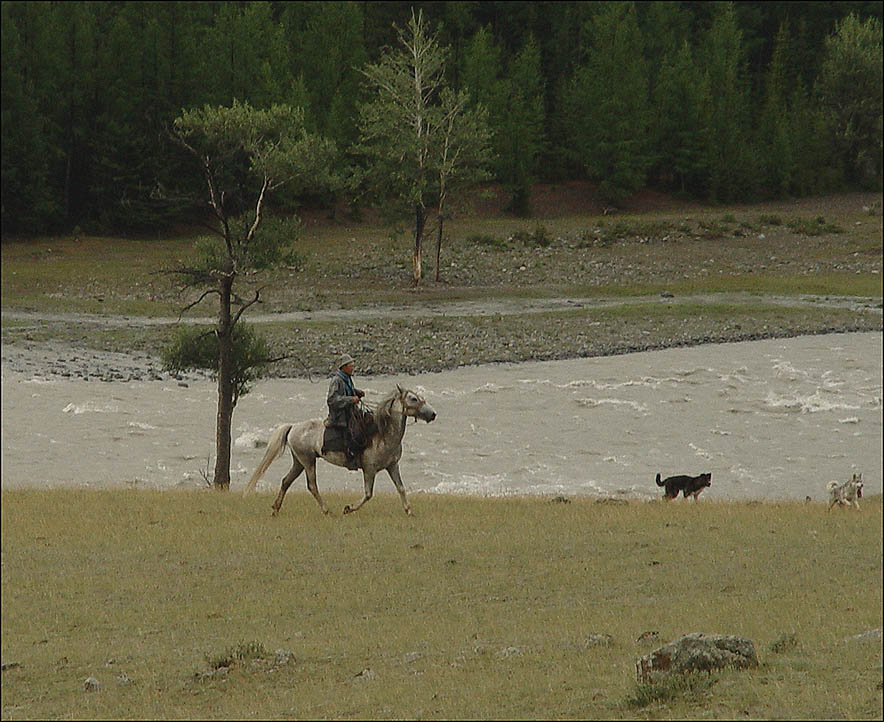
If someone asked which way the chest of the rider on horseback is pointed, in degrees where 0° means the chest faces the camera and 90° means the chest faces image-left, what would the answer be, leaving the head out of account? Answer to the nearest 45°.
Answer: approximately 270°

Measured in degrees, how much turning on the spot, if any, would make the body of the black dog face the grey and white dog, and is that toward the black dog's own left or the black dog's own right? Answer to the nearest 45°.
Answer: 0° — it already faces it

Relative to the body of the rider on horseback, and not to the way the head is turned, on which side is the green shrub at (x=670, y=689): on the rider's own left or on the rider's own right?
on the rider's own right

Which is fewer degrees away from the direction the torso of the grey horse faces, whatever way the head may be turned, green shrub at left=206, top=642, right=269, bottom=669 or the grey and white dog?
the grey and white dog

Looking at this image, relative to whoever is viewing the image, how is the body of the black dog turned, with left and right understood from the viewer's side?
facing to the right of the viewer

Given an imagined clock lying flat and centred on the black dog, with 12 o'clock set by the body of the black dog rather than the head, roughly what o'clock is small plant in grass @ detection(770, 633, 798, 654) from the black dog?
The small plant in grass is roughly at 3 o'clock from the black dog.

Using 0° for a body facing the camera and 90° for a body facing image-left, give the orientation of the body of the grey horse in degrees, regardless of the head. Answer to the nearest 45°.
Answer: approximately 270°

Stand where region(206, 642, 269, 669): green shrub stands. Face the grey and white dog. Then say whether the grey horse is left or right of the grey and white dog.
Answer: left

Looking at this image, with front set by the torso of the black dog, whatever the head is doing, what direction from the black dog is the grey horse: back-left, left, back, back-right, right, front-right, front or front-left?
back-right

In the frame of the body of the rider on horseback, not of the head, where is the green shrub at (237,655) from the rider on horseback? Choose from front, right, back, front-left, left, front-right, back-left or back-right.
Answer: right
